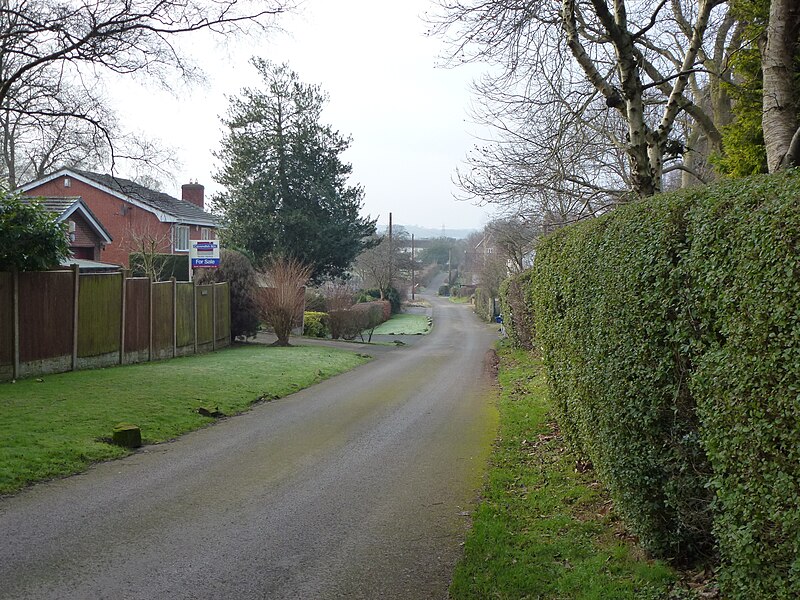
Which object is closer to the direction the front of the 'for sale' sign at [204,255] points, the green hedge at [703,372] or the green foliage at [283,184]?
the green hedge

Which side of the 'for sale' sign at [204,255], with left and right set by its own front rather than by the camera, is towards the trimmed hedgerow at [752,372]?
front

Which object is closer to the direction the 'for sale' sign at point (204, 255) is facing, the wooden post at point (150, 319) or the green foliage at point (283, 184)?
the wooden post

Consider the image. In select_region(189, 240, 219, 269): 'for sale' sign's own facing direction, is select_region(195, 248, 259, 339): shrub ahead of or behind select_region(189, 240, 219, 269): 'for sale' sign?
behind

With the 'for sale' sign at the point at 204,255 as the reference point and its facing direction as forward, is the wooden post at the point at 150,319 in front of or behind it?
in front

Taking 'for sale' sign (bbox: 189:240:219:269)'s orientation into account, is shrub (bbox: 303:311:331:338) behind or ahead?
behind

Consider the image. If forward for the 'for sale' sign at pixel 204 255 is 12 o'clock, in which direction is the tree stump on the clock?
The tree stump is roughly at 12 o'clock from the 'for sale' sign.

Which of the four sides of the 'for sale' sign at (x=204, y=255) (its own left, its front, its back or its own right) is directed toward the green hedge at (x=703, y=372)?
front

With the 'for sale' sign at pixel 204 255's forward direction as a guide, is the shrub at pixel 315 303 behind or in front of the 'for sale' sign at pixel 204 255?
behind

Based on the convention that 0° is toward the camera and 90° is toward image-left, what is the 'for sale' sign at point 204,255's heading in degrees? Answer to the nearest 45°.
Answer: approximately 0°

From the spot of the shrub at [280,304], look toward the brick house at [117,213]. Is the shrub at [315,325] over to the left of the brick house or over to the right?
right

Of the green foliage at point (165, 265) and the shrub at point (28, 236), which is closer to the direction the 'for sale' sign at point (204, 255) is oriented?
the shrub

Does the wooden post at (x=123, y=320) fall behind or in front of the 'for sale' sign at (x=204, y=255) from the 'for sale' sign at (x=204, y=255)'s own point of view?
in front

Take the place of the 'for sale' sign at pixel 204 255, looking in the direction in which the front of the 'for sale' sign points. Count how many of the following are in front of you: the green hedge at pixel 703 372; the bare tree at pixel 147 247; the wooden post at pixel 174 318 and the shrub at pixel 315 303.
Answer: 2
